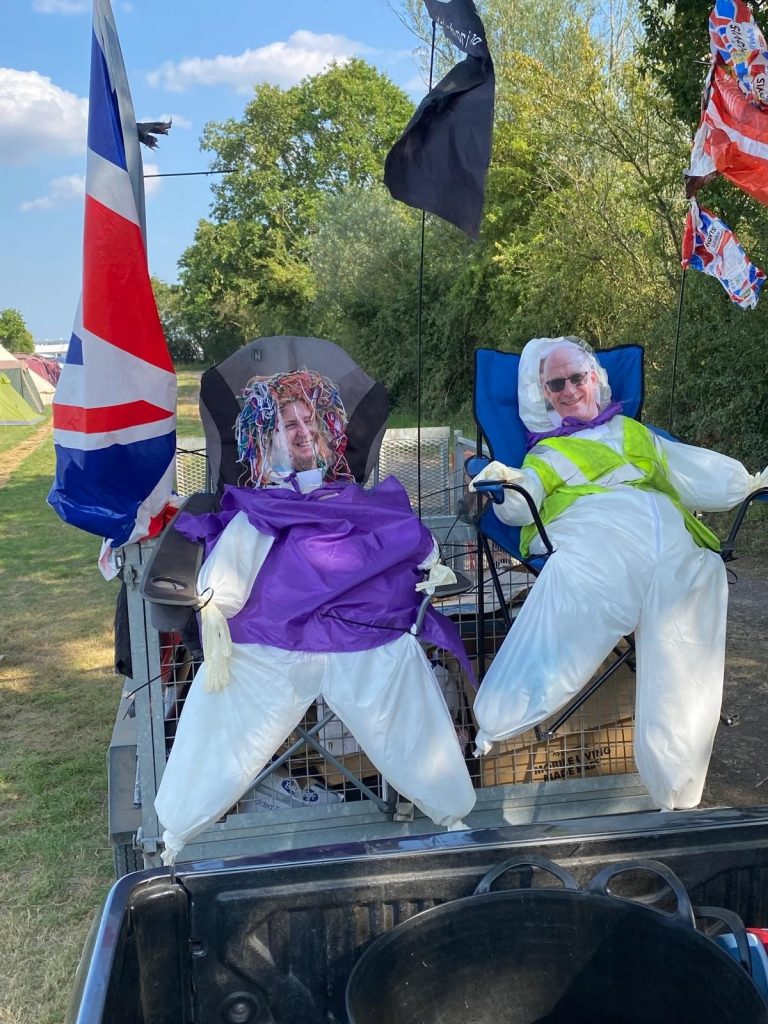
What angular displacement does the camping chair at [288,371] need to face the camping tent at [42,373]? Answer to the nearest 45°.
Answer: approximately 180°

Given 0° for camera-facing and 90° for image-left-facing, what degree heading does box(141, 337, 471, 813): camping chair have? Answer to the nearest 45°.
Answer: approximately 0°

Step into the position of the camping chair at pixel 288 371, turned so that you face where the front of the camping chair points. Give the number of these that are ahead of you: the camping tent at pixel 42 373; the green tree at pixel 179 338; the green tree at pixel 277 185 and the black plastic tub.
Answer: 1

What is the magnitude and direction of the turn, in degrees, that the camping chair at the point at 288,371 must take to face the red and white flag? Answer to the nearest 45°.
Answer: approximately 90° to its left

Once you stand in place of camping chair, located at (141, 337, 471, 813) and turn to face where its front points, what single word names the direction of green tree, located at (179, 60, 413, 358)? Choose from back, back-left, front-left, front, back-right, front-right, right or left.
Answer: back

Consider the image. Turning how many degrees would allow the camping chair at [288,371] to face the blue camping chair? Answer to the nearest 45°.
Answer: approximately 90° to its left

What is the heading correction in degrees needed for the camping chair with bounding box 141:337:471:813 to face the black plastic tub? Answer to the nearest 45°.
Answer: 0° — it already faces it

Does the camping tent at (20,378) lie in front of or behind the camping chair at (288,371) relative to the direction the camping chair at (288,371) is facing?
behind
